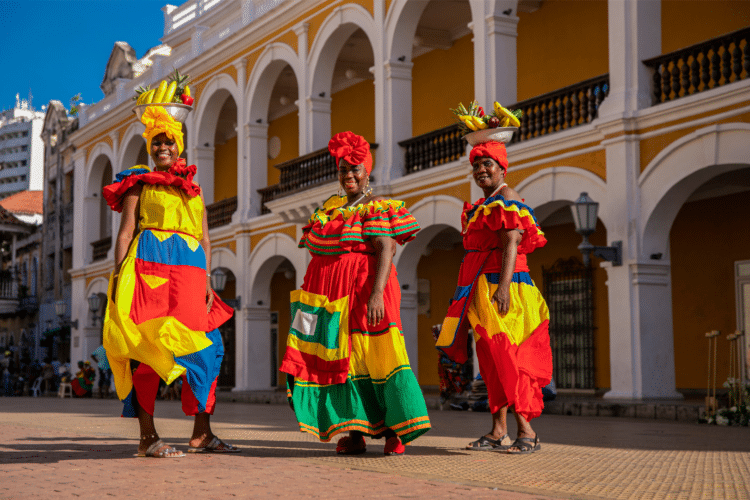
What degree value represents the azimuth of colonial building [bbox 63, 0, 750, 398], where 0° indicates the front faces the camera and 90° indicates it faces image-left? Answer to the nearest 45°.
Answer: approximately 45°

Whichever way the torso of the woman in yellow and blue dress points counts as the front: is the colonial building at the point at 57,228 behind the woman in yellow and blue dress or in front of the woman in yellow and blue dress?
behind

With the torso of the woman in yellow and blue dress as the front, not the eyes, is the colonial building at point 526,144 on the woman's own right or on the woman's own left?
on the woman's own left

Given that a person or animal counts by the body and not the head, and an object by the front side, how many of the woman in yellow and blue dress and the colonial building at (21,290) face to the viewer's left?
0

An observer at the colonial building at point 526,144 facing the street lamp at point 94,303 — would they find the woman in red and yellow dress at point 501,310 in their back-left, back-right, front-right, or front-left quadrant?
back-left

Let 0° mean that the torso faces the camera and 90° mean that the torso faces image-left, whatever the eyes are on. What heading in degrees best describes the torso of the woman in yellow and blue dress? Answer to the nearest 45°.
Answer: approximately 315°

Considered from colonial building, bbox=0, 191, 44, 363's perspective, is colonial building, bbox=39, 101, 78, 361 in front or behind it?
in front

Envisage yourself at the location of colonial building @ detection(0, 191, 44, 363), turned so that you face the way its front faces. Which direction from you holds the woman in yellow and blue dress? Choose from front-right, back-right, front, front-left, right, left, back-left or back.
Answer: front-right
